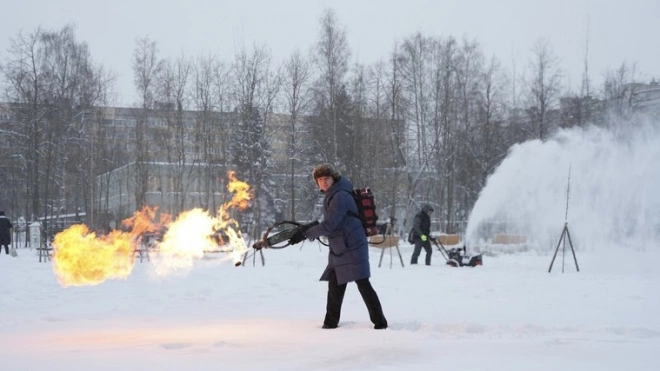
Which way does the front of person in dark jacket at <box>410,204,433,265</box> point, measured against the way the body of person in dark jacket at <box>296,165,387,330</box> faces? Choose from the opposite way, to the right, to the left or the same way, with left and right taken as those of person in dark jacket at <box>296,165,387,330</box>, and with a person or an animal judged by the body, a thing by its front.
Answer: the opposite way

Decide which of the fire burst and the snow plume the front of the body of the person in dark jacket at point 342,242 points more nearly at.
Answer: the fire burst

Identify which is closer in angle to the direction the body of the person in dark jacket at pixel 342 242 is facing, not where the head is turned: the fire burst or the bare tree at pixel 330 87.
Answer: the fire burst

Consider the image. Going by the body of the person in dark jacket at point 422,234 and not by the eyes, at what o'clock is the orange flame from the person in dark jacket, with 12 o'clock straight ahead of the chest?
The orange flame is roughly at 4 o'clock from the person in dark jacket.

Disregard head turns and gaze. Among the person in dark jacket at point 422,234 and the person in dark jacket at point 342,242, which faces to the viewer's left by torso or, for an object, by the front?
the person in dark jacket at point 342,242

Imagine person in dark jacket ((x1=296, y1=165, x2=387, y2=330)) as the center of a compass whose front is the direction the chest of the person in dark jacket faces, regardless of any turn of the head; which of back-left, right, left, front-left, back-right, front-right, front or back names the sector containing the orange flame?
front-right

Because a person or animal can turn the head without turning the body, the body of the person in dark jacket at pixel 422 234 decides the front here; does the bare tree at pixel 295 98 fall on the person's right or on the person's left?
on the person's left

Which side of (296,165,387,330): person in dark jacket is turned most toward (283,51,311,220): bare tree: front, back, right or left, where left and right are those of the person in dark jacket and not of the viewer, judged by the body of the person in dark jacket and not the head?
right

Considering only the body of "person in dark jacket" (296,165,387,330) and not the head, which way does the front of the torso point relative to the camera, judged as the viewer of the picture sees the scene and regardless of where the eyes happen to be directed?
to the viewer's left

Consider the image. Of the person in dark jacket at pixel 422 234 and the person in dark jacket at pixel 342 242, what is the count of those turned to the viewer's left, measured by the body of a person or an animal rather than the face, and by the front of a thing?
1

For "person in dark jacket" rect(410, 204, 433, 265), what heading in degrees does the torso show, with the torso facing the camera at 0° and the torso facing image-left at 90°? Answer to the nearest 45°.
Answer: approximately 270°

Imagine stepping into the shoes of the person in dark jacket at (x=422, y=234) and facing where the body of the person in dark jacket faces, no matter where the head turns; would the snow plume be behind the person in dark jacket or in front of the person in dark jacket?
in front
